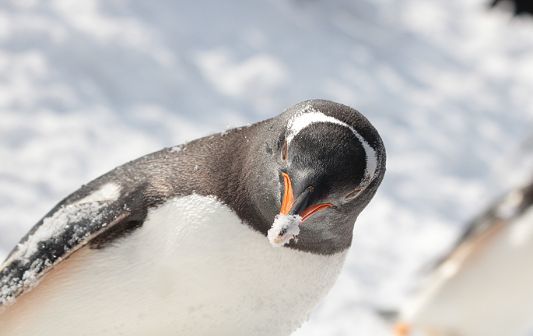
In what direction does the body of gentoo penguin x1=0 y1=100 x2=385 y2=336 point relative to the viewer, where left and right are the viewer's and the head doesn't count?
facing the viewer and to the right of the viewer

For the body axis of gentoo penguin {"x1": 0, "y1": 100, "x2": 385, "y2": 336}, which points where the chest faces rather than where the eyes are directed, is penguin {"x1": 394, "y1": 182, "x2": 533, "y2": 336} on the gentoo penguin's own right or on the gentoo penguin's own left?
on the gentoo penguin's own left
